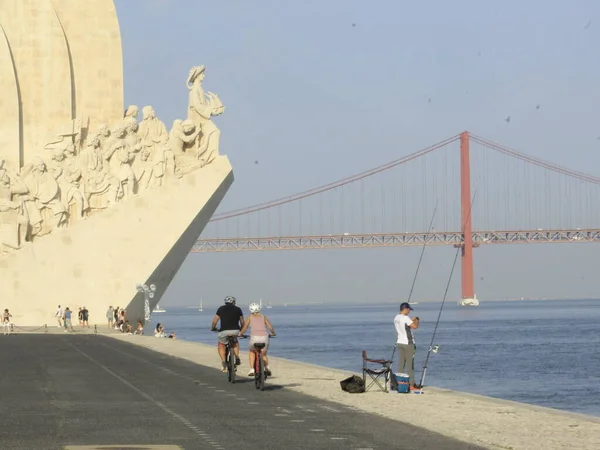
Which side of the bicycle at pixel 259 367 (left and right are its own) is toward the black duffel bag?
right

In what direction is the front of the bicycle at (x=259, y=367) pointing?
away from the camera

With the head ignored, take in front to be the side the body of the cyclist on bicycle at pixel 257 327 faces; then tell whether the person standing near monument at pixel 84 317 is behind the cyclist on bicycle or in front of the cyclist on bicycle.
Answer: in front

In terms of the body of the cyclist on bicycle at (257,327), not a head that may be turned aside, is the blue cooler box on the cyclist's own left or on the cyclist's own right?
on the cyclist's own right

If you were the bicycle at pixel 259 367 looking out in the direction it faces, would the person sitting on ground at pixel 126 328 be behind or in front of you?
in front

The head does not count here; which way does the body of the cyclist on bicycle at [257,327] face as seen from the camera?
away from the camera

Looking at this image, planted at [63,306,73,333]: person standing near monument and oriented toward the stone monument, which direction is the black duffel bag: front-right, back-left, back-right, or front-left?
back-right

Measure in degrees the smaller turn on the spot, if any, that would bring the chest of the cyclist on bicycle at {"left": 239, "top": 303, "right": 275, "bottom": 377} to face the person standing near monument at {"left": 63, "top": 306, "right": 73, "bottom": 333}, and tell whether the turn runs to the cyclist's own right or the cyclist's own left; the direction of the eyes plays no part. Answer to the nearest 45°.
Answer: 0° — they already face them
